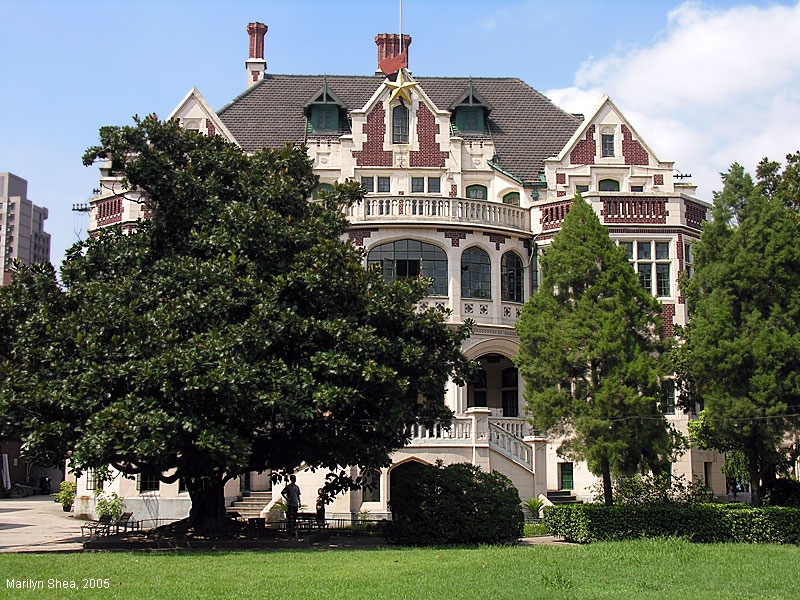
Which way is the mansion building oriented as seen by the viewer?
toward the camera

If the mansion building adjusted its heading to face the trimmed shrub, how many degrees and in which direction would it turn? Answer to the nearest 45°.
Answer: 0° — it already faces it

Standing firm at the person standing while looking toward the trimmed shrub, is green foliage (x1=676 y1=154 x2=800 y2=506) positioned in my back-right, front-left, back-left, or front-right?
front-left

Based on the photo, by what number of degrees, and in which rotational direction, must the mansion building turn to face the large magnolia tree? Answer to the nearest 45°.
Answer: approximately 45° to its right

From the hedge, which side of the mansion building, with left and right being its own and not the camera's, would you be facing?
front

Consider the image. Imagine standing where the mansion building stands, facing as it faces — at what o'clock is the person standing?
The person standing is roughly at 1 o'clock from the mansion building.

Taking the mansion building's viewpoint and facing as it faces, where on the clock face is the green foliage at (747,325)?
The green foliage is roughly at 11 o'clock from the mansion building.

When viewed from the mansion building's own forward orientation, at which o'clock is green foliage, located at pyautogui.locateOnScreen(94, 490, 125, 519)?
The green foliage is roughly at 3 o'clock from the mansion building.

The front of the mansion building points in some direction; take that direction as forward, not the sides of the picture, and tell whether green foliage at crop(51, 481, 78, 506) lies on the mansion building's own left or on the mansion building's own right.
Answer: on the mansion building's own right

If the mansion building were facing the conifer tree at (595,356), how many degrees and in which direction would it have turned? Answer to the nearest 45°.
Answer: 0° — it already faces it

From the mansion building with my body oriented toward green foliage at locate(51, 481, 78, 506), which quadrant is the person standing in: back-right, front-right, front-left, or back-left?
front-left
